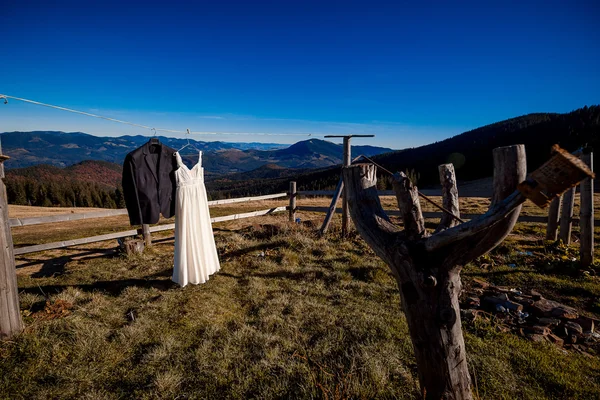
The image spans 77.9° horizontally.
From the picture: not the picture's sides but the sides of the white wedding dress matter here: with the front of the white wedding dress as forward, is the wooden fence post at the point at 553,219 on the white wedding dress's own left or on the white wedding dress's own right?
on the white wedding dress's own left

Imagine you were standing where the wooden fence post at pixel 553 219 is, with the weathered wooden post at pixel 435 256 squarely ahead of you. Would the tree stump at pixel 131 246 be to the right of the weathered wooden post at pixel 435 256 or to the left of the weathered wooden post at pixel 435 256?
right

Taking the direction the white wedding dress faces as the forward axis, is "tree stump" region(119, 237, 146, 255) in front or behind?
behind

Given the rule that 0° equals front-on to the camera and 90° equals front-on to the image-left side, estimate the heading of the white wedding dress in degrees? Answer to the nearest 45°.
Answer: approximately 0°

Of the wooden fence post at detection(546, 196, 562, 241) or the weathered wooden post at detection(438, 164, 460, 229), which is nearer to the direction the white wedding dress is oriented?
the weathered wooden post

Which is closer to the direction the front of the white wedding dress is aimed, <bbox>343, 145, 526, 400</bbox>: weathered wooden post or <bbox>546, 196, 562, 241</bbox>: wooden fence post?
the weathered wooden post

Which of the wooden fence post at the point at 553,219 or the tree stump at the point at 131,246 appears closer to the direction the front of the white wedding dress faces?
the wooden fence post

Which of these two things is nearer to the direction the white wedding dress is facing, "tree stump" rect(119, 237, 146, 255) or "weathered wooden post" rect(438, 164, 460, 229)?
the weathered wooden post

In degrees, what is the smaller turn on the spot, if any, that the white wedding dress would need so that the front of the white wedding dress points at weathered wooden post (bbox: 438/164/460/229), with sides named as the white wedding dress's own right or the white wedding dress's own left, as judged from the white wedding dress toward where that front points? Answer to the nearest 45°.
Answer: approximately 45° to the white wedding dress's own left
